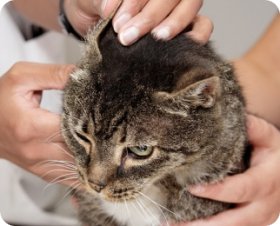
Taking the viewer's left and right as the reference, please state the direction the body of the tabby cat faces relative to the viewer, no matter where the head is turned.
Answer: facing the viewer and to the left of the viewer
